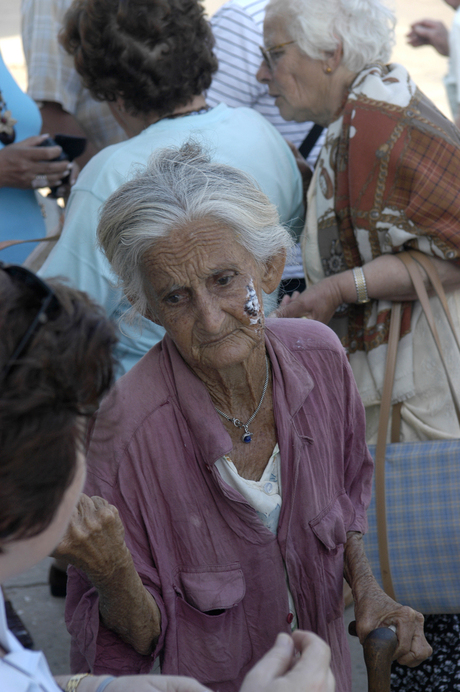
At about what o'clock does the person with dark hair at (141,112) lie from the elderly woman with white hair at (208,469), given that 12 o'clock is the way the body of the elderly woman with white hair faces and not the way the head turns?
The person with dark hair is roughly at 6 o'clock from the elderly woman with white hair.

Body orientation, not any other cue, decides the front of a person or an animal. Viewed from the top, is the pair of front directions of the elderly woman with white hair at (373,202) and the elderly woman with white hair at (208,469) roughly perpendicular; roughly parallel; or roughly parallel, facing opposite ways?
roughly perpendicular

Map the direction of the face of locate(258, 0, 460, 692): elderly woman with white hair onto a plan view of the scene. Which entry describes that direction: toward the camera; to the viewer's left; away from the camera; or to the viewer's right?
to the viewer's left

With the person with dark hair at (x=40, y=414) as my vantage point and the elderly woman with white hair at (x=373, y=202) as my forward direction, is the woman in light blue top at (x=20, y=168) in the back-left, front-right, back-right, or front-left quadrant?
front-left

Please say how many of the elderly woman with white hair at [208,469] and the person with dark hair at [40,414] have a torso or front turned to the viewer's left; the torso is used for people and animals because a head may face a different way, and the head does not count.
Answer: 0

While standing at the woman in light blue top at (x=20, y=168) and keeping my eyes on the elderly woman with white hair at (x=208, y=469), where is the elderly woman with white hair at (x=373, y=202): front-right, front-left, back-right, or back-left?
front-left

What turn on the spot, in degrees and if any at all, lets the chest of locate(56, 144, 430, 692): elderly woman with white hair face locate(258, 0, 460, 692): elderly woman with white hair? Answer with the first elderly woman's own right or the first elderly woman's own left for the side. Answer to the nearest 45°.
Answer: approximately 135° to the first elderly woman's own left

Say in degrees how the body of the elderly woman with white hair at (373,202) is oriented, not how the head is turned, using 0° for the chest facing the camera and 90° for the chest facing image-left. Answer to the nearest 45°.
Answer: approximately 90°

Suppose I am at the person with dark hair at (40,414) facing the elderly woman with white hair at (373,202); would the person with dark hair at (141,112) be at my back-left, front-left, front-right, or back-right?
front-left

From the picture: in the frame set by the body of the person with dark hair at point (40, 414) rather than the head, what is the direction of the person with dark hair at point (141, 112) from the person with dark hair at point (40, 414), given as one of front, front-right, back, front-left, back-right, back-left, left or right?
front-left

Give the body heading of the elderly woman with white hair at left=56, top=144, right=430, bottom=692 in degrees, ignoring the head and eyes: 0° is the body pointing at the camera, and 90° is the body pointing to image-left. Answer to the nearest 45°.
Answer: approximately 0°

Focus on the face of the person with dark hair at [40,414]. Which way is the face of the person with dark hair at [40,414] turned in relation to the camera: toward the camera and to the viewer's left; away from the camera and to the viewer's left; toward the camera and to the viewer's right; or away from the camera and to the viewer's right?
away from the camera and to the viewer's right

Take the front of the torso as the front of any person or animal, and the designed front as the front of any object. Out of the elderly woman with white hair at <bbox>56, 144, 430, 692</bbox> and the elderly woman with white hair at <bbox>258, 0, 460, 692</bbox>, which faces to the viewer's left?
the elderly woman with white hair at <bbox>258, 0, 460, 692</bbox>

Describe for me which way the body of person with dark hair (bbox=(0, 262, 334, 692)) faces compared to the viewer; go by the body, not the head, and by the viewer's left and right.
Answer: facing away from the viewer and to the right of the viewer
